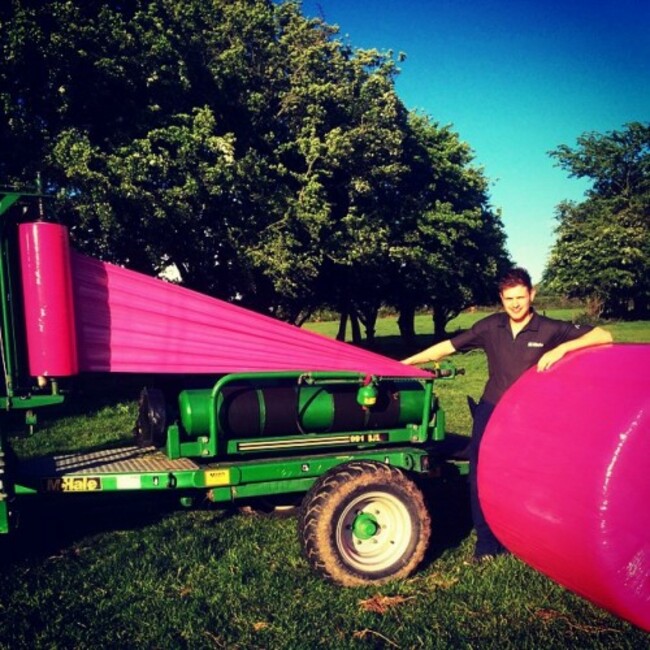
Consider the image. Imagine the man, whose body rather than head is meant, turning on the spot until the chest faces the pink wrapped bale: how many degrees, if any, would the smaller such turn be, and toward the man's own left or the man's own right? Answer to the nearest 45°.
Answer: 0° — they already face it

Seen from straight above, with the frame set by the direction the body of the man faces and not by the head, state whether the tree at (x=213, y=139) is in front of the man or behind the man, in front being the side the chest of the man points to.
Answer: behind

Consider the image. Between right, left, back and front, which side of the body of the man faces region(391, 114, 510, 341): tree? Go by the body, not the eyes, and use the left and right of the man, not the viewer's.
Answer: back

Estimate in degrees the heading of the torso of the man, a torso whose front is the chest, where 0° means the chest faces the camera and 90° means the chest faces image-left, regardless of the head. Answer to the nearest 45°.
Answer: approximately 0°

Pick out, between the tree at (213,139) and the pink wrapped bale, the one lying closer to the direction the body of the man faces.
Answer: the pink wrapped bale
